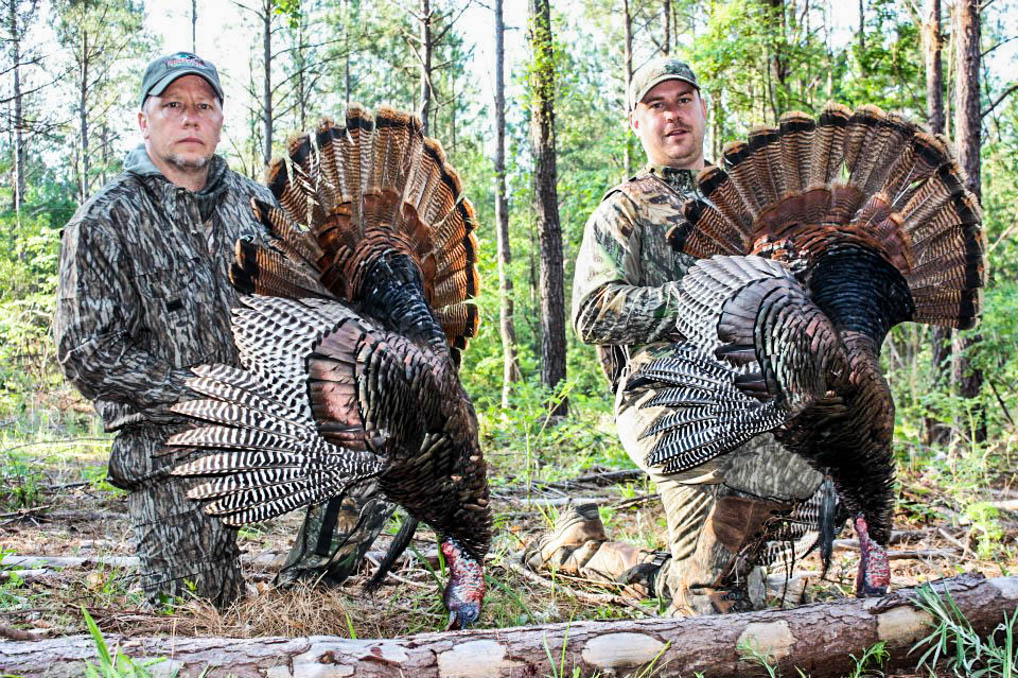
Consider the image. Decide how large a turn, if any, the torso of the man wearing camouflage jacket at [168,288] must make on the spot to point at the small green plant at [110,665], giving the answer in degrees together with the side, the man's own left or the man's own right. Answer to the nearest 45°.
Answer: approximately 45° to the man's own right

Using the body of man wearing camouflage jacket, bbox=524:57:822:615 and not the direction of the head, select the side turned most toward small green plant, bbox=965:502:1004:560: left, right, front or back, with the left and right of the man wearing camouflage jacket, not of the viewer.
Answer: left

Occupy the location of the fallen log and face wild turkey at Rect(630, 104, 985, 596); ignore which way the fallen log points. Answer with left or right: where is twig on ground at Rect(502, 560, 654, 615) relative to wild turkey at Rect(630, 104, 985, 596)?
left

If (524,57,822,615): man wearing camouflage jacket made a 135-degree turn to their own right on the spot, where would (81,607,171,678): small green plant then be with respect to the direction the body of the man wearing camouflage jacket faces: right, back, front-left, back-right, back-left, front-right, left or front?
front-left

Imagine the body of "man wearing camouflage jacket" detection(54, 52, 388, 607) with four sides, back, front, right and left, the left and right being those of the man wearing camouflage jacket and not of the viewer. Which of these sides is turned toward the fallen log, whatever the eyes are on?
front

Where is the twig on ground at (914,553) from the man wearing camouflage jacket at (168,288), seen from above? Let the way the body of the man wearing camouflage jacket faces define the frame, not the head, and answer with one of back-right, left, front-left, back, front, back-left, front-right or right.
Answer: front-left

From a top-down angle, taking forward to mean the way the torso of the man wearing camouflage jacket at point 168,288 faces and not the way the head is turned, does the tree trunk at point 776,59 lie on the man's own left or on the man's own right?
on the man's own left

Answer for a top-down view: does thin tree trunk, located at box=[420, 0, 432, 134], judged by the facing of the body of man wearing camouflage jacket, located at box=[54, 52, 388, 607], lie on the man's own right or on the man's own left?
on the man's own left

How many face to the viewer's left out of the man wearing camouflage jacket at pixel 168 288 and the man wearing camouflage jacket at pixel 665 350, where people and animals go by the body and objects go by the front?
0
